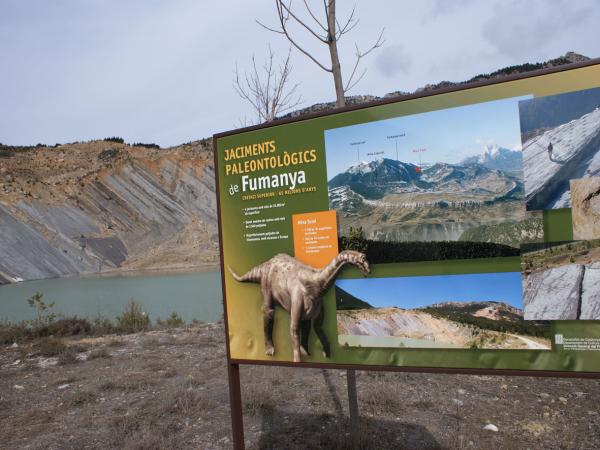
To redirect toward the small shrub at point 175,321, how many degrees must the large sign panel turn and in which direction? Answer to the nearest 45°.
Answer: approximately 90° to its right

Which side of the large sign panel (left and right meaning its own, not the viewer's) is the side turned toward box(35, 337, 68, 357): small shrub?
right

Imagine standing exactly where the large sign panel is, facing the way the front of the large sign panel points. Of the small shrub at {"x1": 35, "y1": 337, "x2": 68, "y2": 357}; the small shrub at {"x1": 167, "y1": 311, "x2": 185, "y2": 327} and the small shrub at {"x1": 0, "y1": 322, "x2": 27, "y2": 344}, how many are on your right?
3

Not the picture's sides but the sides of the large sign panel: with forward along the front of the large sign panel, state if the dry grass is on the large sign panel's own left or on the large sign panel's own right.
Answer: on the large sign panel's own right

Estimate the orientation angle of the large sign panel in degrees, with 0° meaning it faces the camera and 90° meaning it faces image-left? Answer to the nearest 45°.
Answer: approximately 45°

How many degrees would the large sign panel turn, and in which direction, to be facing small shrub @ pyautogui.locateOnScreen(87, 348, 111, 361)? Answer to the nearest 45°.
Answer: approximately 90° to its right

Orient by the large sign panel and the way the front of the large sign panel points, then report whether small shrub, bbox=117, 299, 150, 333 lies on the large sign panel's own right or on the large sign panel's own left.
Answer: on the large sign panel's own right

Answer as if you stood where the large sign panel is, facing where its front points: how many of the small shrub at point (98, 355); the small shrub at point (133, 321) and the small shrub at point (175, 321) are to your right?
3
